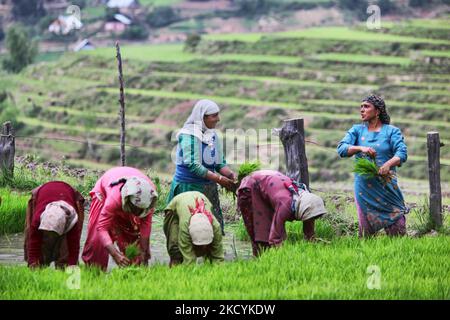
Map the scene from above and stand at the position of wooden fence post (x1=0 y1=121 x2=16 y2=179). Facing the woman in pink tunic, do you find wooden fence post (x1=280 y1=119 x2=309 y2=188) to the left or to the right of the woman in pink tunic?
left

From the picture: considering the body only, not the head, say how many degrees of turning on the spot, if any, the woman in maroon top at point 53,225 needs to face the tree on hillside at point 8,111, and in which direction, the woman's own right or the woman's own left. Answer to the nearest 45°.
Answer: approximately 180°

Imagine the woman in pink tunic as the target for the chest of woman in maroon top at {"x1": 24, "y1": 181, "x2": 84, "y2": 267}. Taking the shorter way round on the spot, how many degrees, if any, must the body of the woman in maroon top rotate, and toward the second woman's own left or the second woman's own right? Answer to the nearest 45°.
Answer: approximately 90° to the second woman's own left

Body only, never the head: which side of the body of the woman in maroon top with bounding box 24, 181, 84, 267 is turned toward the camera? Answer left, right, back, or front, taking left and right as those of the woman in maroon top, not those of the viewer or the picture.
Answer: front

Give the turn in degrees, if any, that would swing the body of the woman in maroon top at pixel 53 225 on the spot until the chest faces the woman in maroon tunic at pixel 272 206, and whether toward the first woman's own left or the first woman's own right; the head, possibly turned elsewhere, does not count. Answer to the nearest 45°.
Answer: approximately 90° to the first woman's own left

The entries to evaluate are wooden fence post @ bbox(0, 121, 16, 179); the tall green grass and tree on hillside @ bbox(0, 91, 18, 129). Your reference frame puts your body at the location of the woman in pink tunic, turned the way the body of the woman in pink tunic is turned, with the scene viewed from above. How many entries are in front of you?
0

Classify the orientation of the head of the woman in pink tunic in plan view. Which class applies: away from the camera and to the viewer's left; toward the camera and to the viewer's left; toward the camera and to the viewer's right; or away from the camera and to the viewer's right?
toward the camera and to the viewer's right

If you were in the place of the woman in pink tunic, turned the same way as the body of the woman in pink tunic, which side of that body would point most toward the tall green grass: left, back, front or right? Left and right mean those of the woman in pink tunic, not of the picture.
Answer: back

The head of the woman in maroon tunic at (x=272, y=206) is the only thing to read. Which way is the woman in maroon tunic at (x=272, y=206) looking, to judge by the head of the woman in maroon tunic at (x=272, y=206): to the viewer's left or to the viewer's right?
to the viewer's right

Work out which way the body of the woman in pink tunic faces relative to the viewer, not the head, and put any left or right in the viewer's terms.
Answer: facing the viewer and to the right of the viewer

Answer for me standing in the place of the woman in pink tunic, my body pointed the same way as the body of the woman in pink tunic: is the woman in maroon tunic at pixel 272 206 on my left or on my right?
on my left

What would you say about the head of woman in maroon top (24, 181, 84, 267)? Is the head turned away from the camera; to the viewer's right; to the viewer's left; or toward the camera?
toward the camera
